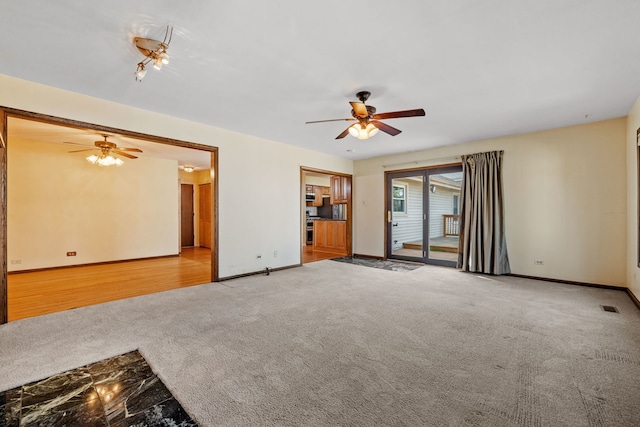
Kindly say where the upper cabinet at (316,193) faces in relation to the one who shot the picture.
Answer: facing the viewer and to the right of the viewer

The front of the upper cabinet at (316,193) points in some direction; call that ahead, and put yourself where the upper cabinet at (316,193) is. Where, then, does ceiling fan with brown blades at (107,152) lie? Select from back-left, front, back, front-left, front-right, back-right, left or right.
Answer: right

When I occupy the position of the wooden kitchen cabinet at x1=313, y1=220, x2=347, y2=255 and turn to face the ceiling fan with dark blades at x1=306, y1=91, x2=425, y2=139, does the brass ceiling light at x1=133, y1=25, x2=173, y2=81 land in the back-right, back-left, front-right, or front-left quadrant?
front-right

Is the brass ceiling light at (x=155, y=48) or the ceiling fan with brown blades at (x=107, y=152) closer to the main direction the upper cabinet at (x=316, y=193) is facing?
the brass ceiling light

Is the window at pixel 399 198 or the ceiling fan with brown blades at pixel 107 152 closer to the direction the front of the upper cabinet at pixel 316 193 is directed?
the window

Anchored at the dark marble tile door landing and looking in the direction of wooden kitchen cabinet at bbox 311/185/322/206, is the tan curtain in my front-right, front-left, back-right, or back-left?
back-right

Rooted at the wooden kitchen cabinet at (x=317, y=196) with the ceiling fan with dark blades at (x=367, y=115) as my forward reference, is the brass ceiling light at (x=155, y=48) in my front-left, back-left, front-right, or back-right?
front-right

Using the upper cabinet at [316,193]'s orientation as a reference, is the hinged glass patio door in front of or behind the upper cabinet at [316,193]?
in front

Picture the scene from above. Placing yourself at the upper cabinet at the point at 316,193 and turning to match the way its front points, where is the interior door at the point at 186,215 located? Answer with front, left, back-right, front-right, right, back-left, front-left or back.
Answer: back-right

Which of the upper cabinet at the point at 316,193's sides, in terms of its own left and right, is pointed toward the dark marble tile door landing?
front

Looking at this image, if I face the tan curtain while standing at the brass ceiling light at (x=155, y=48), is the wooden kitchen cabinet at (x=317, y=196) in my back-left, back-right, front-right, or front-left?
front-left

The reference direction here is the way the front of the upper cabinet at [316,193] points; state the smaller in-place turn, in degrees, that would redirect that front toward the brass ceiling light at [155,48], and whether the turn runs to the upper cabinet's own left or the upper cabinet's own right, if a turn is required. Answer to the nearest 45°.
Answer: approximately 45° to the upper cabinet's own right
